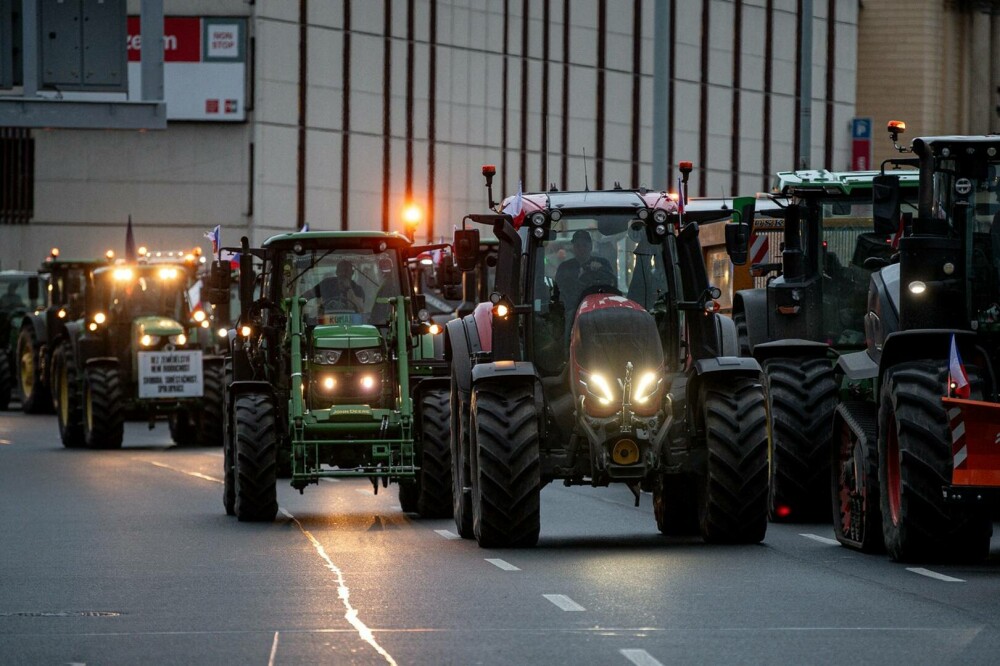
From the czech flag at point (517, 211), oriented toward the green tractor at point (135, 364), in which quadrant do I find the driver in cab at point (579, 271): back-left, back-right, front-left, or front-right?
front-right

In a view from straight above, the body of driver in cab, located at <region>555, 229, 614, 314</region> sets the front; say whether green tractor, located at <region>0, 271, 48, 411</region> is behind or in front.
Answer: behind

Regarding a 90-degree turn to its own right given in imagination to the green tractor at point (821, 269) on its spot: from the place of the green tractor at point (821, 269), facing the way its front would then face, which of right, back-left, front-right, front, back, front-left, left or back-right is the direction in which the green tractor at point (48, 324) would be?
front-right

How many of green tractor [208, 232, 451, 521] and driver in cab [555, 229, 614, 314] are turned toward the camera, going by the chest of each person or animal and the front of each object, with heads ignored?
2

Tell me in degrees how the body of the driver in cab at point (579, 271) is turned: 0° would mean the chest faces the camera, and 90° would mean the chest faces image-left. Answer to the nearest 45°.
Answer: approximately 0°

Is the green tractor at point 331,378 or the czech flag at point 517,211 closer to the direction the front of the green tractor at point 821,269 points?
the czech flag

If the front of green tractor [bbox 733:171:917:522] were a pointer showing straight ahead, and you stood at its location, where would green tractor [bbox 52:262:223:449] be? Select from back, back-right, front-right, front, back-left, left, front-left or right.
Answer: back-right

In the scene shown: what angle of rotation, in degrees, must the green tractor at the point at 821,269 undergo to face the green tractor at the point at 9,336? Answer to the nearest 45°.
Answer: approximately 135° to its right
